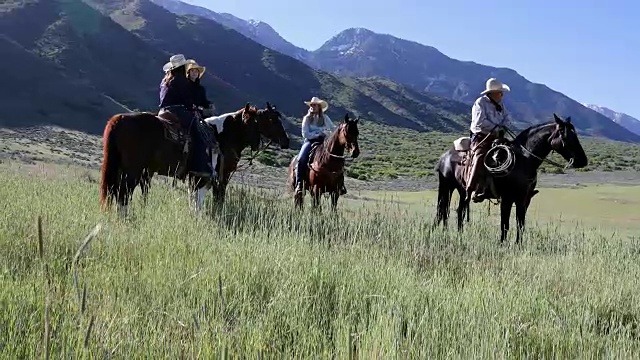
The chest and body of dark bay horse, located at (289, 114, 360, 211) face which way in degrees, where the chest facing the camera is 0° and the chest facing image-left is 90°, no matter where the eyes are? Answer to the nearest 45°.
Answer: approximately 315°

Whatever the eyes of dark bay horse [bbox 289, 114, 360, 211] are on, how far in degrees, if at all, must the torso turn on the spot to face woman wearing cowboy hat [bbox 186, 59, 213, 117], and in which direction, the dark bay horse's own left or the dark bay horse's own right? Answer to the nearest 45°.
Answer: approximately 90° to the dark bay horse's own right

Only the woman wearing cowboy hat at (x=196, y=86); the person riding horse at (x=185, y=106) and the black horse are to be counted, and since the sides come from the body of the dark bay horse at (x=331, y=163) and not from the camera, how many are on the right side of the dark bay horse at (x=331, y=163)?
2

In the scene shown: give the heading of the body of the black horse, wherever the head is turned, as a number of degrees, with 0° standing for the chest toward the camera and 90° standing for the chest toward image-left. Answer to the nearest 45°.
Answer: approximately 315°

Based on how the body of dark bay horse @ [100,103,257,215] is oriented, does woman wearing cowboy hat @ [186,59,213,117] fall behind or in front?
in front

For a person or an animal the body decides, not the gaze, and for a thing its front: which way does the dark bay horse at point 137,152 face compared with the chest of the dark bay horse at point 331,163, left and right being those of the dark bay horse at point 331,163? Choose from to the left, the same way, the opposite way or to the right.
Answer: to the left

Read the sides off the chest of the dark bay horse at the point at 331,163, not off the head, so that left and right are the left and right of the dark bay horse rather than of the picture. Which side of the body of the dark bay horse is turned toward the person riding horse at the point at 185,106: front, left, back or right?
right

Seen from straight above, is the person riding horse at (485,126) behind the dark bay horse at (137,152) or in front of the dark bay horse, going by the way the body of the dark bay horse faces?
in front
